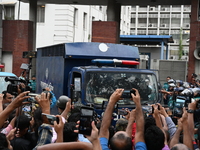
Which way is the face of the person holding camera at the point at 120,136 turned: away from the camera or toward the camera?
away from the camera

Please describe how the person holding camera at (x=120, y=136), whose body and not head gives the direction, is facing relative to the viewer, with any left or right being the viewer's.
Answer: facing away from the viewer

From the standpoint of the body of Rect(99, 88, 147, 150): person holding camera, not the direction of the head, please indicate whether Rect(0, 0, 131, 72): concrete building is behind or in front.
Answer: in front
